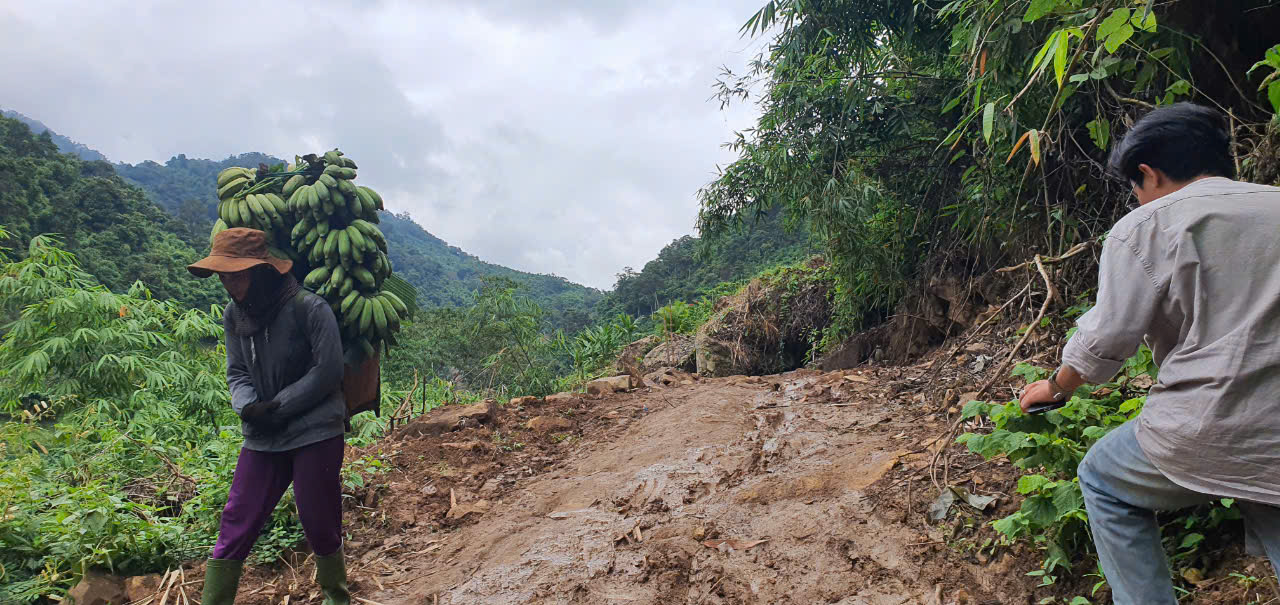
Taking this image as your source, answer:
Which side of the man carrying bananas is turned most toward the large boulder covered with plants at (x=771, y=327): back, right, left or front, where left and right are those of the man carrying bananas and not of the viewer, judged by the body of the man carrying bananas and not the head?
back

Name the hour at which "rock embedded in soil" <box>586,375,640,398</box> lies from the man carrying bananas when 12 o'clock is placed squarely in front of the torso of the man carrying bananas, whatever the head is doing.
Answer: The rock embedded in soil is roughly at 6 o'clock from the man carrying bananas.

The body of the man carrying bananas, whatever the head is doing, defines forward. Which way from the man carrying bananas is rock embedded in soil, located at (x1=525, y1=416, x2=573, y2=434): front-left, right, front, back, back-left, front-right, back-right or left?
back

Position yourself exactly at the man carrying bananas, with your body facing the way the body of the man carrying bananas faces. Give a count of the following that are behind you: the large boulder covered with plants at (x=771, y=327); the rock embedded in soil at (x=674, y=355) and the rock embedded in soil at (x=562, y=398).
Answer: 3

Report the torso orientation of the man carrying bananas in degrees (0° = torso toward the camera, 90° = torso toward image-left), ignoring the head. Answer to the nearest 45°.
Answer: approximately 45°

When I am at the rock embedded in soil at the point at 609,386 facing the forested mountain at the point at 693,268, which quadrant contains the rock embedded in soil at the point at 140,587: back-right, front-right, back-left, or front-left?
back-left

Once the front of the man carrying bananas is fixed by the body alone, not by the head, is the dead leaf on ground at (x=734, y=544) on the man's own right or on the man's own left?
on the man's own left

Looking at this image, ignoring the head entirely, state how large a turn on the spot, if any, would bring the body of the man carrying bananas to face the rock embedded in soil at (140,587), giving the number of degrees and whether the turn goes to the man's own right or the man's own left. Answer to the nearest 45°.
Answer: approximately 90° to the man's own right

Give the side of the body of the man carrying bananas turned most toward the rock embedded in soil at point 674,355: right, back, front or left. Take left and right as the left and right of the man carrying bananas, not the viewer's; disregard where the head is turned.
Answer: back

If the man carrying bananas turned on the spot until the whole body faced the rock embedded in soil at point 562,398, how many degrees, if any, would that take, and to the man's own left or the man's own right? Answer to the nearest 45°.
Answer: approximately 180°

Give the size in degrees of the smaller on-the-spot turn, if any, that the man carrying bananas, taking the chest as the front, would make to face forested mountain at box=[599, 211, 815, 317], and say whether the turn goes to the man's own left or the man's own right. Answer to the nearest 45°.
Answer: approximately 180°

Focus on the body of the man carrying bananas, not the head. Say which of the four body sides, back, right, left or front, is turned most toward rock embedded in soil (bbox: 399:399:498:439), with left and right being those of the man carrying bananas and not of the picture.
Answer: back
